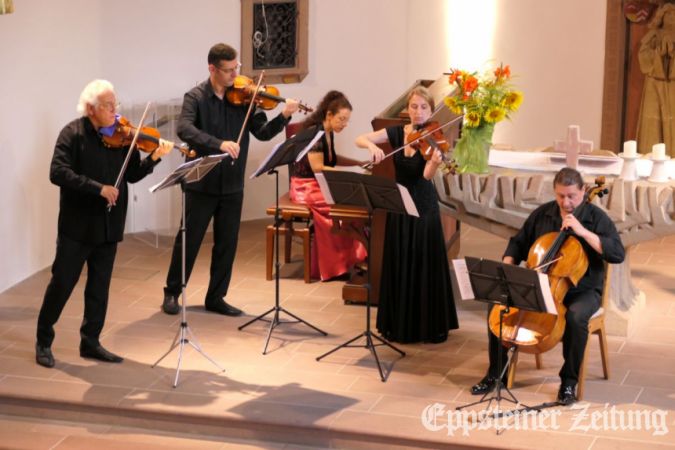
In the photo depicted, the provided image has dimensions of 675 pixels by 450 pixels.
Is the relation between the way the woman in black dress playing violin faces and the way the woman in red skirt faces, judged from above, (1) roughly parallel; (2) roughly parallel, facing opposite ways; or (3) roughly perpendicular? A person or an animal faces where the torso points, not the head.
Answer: roughly perpendicular

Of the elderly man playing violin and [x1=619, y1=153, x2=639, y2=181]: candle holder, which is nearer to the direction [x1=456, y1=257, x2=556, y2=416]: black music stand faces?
the candle holder

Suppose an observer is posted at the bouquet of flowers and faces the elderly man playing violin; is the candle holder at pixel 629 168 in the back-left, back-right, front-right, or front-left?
back-left

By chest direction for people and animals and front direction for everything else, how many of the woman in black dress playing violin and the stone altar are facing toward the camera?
2

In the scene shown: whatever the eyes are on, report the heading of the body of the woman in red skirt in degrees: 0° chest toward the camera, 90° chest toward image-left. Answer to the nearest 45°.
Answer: approximately 270°

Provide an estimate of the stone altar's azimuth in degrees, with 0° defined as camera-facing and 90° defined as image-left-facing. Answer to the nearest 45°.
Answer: approximately 0°

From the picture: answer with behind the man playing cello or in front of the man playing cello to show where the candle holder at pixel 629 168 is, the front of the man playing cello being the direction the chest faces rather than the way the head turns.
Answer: behind

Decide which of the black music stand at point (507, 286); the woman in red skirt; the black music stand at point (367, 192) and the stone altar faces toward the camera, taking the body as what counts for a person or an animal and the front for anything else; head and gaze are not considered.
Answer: the stone altar

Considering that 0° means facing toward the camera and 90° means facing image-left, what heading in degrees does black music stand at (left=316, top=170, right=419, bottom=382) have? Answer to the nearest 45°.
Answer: approximately 225°

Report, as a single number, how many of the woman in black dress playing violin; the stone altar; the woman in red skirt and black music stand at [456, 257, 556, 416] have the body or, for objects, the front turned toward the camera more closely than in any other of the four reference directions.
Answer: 2
